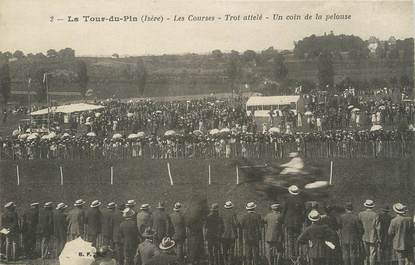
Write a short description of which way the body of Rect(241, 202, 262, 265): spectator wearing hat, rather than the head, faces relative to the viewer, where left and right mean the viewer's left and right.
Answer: facing away from the viewer

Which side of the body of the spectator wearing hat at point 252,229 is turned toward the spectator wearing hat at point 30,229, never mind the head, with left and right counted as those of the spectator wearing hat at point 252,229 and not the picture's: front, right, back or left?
left

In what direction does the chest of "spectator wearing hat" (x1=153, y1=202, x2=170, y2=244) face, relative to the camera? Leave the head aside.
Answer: away from the camera

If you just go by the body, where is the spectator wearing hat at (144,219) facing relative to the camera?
away from the camera

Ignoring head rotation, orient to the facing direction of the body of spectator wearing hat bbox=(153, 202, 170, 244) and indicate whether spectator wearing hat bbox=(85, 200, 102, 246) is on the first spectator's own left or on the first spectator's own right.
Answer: on the first spectator's own left

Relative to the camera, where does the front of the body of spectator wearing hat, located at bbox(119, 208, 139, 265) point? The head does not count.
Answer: away from the camera

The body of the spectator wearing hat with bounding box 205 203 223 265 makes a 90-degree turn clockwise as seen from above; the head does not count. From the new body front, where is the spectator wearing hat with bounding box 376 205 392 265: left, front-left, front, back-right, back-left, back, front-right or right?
front

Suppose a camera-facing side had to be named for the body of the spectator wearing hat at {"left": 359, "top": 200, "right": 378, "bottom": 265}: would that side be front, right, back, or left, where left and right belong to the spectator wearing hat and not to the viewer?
back

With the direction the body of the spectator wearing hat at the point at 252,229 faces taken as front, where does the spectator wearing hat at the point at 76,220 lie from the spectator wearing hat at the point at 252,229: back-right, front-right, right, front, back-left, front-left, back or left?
left

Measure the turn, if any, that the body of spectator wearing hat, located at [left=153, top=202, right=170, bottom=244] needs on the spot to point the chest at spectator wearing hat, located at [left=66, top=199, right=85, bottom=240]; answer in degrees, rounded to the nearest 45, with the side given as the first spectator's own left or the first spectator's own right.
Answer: approximately 90° to the first spectator's own left

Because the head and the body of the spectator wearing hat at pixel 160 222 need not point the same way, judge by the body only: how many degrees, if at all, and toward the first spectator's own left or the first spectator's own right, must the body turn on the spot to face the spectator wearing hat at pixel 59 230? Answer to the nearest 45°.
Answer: approximately 90° to the first spectator's own left

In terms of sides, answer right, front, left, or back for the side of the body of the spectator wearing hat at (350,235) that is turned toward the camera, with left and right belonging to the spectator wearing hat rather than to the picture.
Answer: back

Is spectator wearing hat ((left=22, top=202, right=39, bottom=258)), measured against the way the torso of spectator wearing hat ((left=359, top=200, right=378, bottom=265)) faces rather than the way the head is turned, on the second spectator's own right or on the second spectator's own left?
on the second spectator's own left

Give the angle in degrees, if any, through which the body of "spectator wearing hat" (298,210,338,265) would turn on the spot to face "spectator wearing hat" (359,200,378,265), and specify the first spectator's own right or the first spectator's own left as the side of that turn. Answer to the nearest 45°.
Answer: approximately 45° to the first spectator's own right

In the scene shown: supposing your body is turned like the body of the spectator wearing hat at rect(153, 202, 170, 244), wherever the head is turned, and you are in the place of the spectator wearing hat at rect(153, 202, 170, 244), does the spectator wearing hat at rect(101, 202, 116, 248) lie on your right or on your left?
on your left
